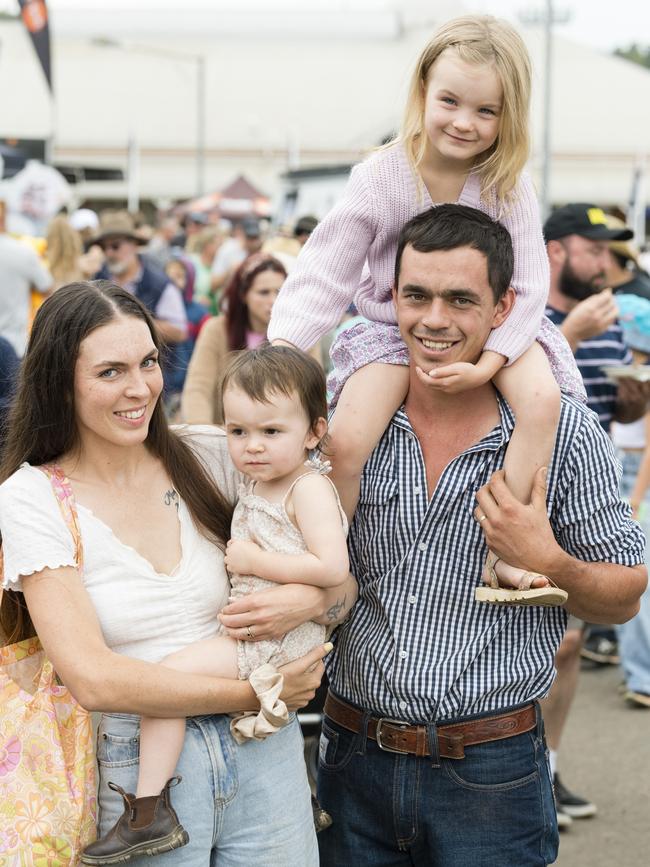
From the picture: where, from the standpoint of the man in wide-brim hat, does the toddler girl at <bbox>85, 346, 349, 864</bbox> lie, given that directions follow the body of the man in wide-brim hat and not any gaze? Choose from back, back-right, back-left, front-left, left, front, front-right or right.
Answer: front-left

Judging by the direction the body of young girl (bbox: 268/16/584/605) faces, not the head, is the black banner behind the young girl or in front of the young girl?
behind

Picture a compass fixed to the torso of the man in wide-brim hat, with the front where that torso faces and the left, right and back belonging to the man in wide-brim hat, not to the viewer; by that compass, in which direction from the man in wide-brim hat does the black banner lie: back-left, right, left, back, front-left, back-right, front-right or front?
back-right

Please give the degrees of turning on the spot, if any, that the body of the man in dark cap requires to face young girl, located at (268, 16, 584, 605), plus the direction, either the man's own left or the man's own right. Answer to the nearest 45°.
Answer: approximately 90° to the man's own right

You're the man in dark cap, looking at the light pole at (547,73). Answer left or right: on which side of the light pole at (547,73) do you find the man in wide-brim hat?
left

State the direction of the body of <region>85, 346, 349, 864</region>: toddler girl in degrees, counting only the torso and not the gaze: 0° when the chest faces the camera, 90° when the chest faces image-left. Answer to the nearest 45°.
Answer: approximately 45°

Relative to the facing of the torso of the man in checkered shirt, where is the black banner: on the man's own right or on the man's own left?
on the man's own right

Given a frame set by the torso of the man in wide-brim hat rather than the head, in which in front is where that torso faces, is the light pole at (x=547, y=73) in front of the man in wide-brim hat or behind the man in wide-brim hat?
behind
